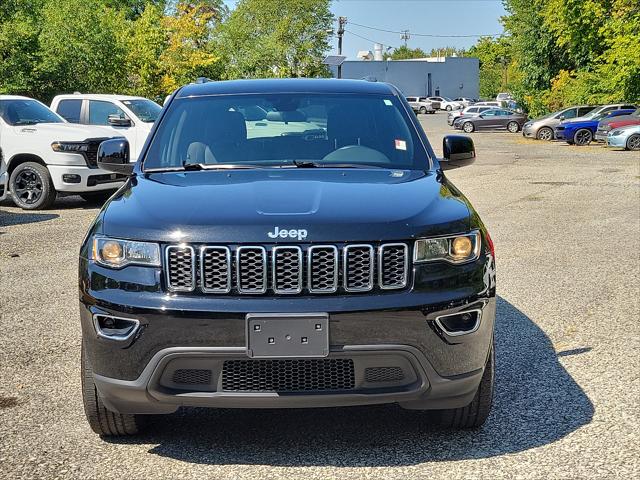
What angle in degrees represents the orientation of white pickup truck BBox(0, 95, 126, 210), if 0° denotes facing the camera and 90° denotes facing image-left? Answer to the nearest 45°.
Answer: approximately 315°

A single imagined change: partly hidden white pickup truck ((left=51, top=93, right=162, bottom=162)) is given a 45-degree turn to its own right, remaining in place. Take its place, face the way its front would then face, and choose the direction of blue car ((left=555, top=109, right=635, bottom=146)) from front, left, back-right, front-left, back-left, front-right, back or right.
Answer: back-left

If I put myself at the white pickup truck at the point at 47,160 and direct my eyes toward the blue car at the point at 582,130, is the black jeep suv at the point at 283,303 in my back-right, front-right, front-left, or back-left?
back-right

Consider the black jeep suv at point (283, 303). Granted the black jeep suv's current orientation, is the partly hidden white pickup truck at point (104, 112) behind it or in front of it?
behind

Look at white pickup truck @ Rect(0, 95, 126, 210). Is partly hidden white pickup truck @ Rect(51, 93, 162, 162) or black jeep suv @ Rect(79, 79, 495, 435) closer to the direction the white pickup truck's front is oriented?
the black jeep suv

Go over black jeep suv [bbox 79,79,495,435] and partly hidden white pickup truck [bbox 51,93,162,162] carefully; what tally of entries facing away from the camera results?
0

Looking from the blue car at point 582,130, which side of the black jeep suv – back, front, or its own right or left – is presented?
back

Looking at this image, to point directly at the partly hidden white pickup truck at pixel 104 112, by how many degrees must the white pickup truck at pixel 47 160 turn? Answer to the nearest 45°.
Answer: approximately 90° to its left

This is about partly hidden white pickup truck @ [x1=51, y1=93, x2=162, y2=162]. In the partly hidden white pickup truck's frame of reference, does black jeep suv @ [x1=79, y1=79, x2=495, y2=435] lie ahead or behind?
ahead

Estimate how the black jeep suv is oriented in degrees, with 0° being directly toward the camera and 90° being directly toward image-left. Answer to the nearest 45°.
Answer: approximately 0°
